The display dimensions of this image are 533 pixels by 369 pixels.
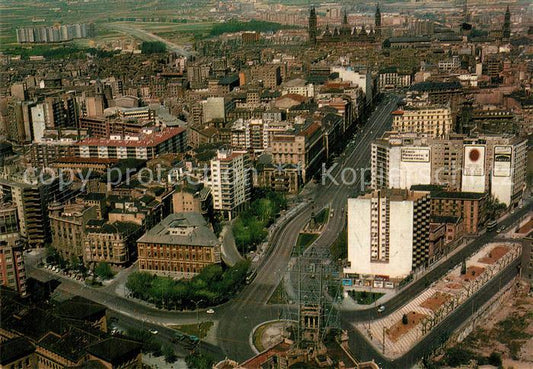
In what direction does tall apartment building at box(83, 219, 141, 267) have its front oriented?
toward the camera

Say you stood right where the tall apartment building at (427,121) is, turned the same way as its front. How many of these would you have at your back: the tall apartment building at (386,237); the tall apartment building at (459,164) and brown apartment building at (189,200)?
0

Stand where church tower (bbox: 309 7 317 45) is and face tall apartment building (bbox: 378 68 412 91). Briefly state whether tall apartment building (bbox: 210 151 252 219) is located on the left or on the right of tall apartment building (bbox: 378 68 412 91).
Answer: right

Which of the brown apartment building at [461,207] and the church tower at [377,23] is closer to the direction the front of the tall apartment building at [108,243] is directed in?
the brown apartment building

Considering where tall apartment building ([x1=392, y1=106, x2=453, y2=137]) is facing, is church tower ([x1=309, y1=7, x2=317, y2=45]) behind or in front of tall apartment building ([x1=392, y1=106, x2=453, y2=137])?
behind

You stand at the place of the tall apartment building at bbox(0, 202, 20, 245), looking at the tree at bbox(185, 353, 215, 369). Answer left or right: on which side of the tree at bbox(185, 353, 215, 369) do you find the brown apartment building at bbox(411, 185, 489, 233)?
left

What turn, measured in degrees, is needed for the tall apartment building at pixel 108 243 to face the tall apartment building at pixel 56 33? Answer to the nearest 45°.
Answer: approximately 180°

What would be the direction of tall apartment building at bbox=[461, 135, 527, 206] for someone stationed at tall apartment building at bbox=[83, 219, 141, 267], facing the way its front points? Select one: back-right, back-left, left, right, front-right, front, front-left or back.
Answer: left

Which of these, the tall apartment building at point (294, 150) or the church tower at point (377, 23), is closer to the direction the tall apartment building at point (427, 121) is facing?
the tall apartment building

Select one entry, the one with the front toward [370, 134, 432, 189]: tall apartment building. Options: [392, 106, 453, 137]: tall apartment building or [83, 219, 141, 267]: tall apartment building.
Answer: [392, 106, 453, 137]: tall apartment building

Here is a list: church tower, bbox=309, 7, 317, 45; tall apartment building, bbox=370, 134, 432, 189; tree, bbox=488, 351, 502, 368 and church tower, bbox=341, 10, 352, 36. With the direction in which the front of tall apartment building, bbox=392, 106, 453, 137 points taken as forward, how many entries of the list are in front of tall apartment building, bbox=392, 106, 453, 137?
2

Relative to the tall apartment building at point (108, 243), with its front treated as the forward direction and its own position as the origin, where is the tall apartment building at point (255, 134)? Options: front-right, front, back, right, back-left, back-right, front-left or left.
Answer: back-left

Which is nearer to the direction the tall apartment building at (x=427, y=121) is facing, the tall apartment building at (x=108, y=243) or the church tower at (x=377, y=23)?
the tall apartment building

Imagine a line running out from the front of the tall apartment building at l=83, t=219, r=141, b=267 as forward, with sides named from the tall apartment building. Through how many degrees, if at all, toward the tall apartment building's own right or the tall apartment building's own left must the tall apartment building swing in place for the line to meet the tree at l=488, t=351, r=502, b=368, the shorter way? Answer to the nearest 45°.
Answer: approximately 45° to the tall apartment building's own left

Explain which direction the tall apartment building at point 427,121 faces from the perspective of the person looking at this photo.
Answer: facing the viewer

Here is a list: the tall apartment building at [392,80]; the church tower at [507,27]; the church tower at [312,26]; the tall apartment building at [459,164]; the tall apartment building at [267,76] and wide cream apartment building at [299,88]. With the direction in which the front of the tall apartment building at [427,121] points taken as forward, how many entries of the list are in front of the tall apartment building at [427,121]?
1

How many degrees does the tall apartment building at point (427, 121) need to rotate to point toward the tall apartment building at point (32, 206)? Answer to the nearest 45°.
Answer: approximately 45° to its right

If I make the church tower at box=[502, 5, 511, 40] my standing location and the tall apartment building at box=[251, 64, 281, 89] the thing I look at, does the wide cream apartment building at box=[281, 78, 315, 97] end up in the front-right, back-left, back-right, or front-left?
front-left

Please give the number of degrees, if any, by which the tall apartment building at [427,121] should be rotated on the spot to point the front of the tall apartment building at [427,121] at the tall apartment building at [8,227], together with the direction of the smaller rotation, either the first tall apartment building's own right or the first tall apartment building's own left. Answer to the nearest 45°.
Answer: approximately 45° to the first tall apartment building's own right

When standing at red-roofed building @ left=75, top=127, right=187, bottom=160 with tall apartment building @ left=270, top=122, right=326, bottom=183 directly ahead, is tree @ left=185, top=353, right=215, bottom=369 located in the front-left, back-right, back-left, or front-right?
front-right

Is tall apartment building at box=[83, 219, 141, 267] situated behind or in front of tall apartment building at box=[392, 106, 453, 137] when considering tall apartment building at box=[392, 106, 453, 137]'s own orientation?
in front
